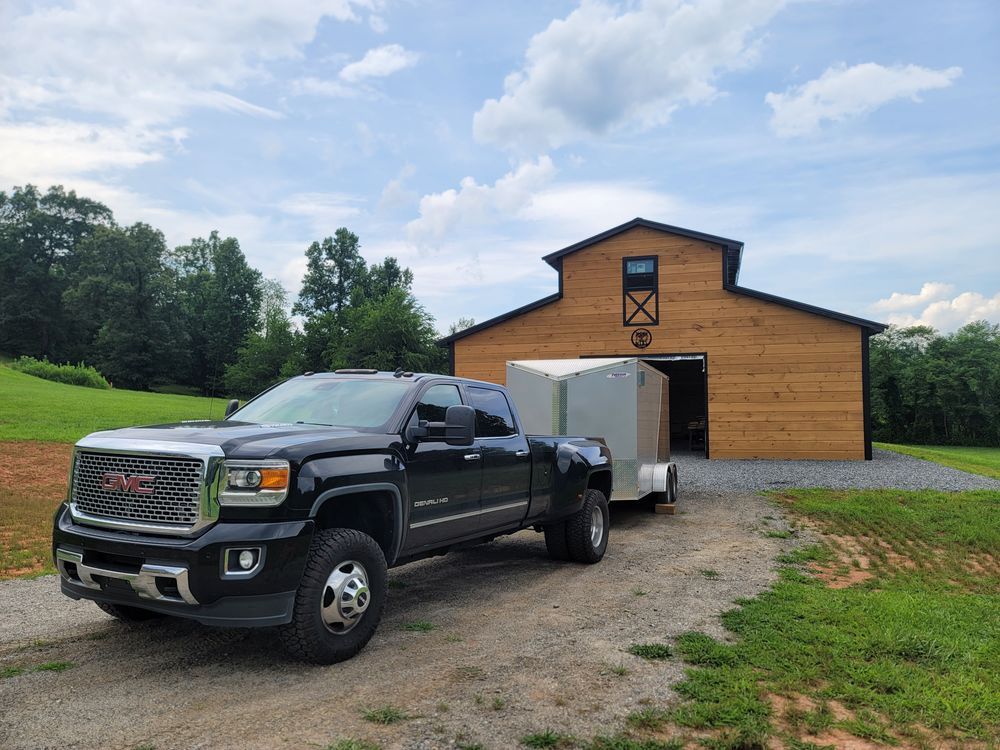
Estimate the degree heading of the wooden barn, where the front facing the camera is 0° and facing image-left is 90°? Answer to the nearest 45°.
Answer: approximately 0°

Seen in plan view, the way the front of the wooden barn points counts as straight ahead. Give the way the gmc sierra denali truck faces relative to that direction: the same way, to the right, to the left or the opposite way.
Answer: the same way

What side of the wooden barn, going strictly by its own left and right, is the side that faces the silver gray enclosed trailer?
front

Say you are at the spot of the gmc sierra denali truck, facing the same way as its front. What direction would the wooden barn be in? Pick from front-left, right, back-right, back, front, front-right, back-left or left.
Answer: back

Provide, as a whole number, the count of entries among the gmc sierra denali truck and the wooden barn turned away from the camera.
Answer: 0

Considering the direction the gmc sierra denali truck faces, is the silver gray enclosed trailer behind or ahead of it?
behind

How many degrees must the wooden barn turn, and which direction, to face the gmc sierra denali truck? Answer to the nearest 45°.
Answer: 0° — it already faces it

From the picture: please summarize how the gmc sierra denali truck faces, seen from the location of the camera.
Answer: facing the viewer and to the left of the viewer
